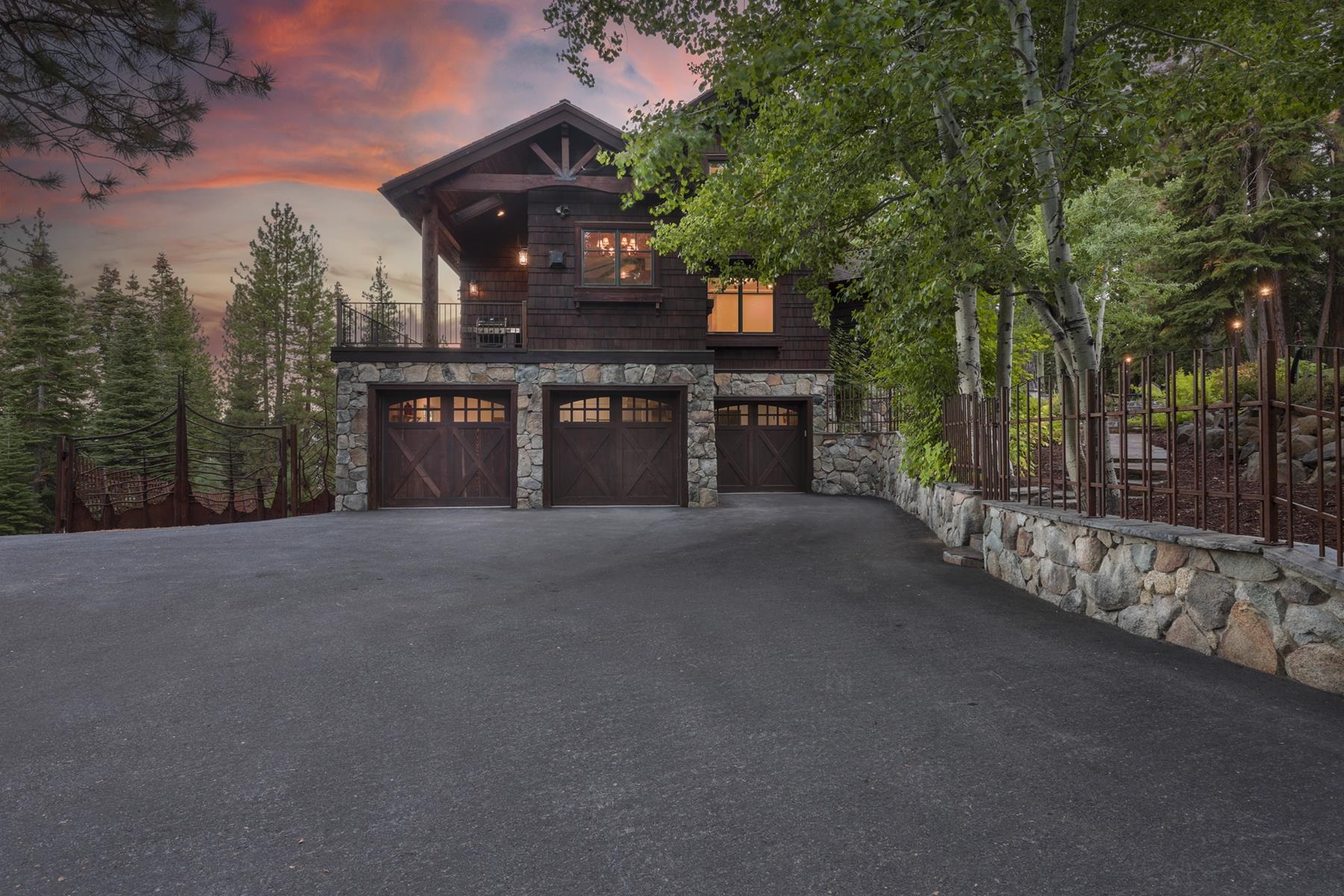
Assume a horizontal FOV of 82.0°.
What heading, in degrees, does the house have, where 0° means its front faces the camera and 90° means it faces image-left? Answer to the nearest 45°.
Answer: approximately 0°

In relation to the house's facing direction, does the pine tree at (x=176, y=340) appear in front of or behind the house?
behind

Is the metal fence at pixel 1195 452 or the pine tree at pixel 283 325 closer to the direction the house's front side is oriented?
the metal fence

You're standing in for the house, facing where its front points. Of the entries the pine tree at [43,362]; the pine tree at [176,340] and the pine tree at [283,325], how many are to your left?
0

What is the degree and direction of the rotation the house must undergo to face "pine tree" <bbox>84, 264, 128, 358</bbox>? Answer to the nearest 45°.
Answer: approximately 135° to its right

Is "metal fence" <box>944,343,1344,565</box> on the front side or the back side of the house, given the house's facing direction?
on the front side

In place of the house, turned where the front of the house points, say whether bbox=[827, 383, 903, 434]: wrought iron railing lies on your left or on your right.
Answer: on your left

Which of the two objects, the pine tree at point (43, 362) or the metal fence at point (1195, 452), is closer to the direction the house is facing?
the metal fence

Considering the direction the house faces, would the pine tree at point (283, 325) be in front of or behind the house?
behind

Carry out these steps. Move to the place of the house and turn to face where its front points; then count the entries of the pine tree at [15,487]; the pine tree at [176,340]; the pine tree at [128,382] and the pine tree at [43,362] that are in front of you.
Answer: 0

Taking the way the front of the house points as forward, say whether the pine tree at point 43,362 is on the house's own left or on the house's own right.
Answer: on the house's own right

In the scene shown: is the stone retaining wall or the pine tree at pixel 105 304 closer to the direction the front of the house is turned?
the stone retaining wall

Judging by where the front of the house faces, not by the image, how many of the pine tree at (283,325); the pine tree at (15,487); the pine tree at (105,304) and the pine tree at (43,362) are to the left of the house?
0

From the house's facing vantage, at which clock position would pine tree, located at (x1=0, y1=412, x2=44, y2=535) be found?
The pine tree is roughly at 4 o'clock from the house.
